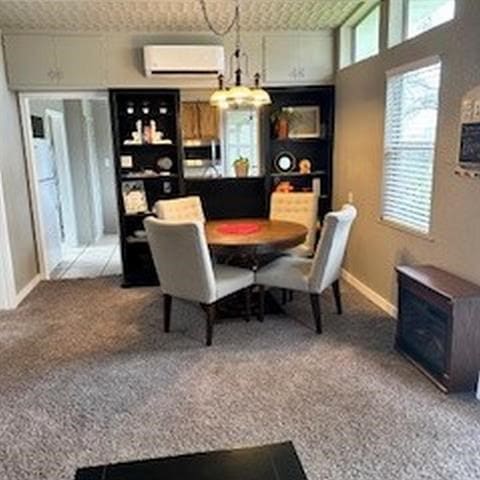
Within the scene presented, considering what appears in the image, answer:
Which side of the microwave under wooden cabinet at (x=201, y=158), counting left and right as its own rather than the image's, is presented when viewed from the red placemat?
front

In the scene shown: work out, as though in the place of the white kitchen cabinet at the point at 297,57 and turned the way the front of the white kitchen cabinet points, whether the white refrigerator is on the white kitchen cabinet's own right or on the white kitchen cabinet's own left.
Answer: on the white kitchen cabinet's own right

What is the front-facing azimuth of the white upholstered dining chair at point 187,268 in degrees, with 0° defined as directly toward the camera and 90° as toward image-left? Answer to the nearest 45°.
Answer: approximately 225°

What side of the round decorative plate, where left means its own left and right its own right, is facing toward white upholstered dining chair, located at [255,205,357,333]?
front

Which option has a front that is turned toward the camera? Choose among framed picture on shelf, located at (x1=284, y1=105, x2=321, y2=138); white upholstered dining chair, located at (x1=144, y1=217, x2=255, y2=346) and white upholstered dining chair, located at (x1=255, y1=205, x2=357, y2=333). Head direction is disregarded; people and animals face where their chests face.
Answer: the framed picture on shelf

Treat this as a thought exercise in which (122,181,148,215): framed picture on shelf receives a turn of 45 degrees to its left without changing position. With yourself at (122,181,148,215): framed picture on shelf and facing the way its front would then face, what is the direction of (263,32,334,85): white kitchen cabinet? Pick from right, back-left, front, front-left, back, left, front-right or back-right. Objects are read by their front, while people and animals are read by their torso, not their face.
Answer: front-left

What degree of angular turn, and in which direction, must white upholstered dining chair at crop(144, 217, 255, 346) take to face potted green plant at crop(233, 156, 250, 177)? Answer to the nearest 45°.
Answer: approximately 45° to its left

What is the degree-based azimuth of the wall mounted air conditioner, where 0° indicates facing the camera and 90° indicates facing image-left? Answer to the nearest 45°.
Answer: approximately 0°
